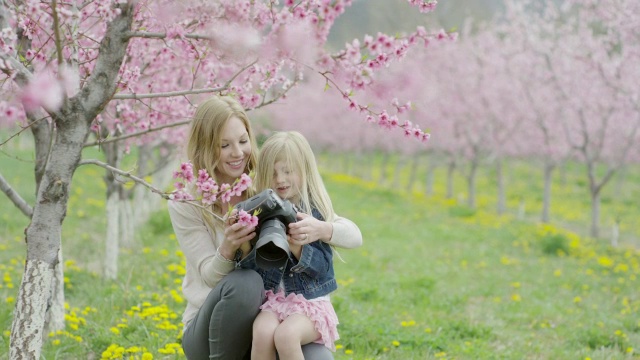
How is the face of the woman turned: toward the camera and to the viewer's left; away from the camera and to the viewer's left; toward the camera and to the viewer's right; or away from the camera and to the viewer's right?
toward the camera and to the viewer's right

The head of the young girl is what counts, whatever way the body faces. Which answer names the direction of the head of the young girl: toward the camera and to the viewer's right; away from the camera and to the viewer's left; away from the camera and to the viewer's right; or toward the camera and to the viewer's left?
toward the camera and to the viewer's left

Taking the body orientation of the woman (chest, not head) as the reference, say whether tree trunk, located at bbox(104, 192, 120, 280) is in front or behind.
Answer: behind

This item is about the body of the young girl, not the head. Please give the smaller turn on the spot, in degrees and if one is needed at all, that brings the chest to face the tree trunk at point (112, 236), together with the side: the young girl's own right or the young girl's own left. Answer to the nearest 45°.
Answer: approximately 90° to the young girl's own right

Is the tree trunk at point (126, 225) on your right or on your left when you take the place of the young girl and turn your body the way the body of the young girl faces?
on your right

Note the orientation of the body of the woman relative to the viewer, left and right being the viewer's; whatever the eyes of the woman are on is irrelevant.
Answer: facing the viewer and to the right of the viewer

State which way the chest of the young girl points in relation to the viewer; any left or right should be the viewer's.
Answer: facing the viewer and to the left of the viewer
